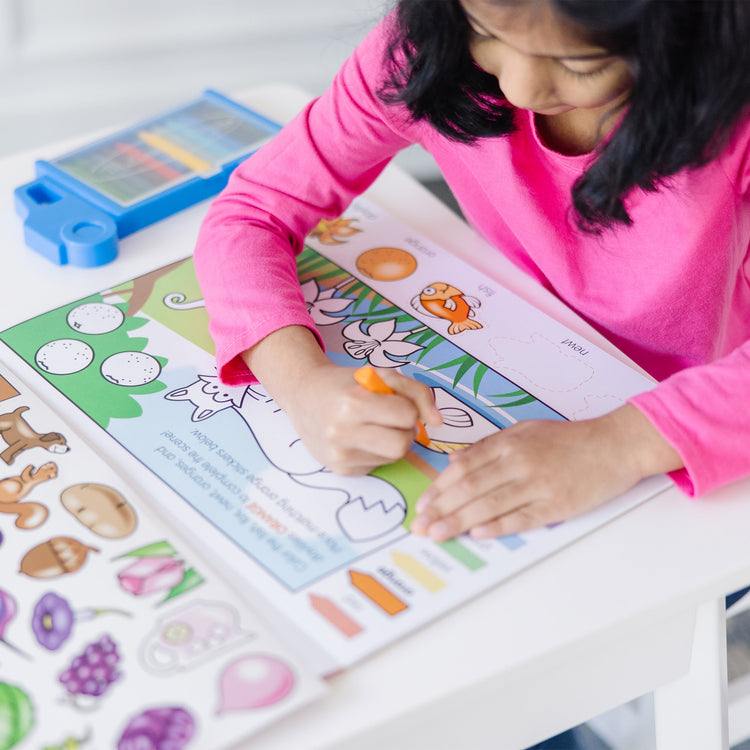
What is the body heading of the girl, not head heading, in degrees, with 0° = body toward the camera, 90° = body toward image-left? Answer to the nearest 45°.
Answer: approximately 45°

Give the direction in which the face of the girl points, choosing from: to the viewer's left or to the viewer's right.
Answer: to the viewer's left
